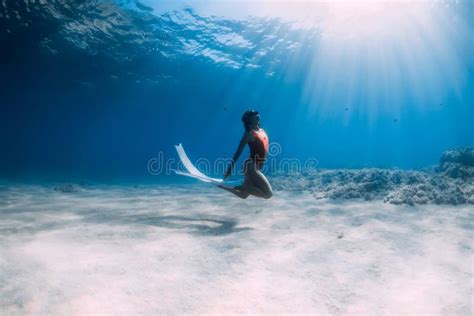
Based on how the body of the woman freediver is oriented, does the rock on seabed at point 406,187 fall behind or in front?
in front

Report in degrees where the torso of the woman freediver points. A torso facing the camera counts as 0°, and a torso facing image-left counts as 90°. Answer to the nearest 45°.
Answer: approximately 270°
